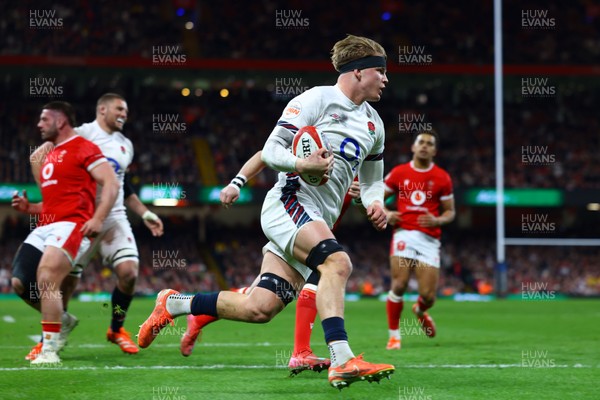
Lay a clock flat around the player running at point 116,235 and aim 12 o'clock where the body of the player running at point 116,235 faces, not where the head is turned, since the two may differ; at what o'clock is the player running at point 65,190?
the player running at point 65,190 is roughly at 2 o'clock from the player running at point 116,235.

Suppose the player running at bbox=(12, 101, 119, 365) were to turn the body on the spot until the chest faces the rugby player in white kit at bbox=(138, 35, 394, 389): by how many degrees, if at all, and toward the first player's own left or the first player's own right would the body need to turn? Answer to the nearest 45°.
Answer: approximately 90° to the first player's own left

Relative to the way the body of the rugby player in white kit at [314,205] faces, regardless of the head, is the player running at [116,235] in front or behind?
behind

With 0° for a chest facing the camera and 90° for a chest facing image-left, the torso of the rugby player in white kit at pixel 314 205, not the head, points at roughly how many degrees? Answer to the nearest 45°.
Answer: approximately 315°

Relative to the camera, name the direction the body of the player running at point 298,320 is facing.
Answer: to the viewer's right

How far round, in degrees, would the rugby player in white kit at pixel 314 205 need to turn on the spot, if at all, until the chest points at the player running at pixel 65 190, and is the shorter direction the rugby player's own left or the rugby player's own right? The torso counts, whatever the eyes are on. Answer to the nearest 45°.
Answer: approximately 180°

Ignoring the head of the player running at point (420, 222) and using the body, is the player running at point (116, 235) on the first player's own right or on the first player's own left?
on the first player's own right

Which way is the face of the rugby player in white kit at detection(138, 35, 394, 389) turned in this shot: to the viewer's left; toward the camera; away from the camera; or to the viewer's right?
to the viewer's right
